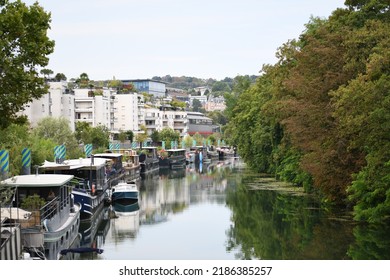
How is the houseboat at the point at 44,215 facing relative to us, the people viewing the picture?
facing away from the viewer and to the right of the viewer
